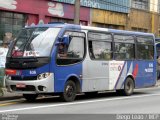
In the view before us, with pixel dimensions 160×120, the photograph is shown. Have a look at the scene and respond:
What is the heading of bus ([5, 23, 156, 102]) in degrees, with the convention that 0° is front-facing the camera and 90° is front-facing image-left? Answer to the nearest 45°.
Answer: approximately 45°
